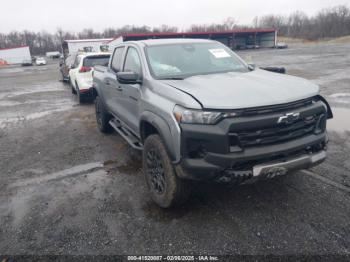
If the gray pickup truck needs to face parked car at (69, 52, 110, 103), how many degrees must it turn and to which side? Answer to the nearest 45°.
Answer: approximately 180°

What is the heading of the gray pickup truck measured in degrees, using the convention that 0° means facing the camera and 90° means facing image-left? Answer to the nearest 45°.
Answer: approximately 315°

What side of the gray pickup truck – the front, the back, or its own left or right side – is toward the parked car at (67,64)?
back
